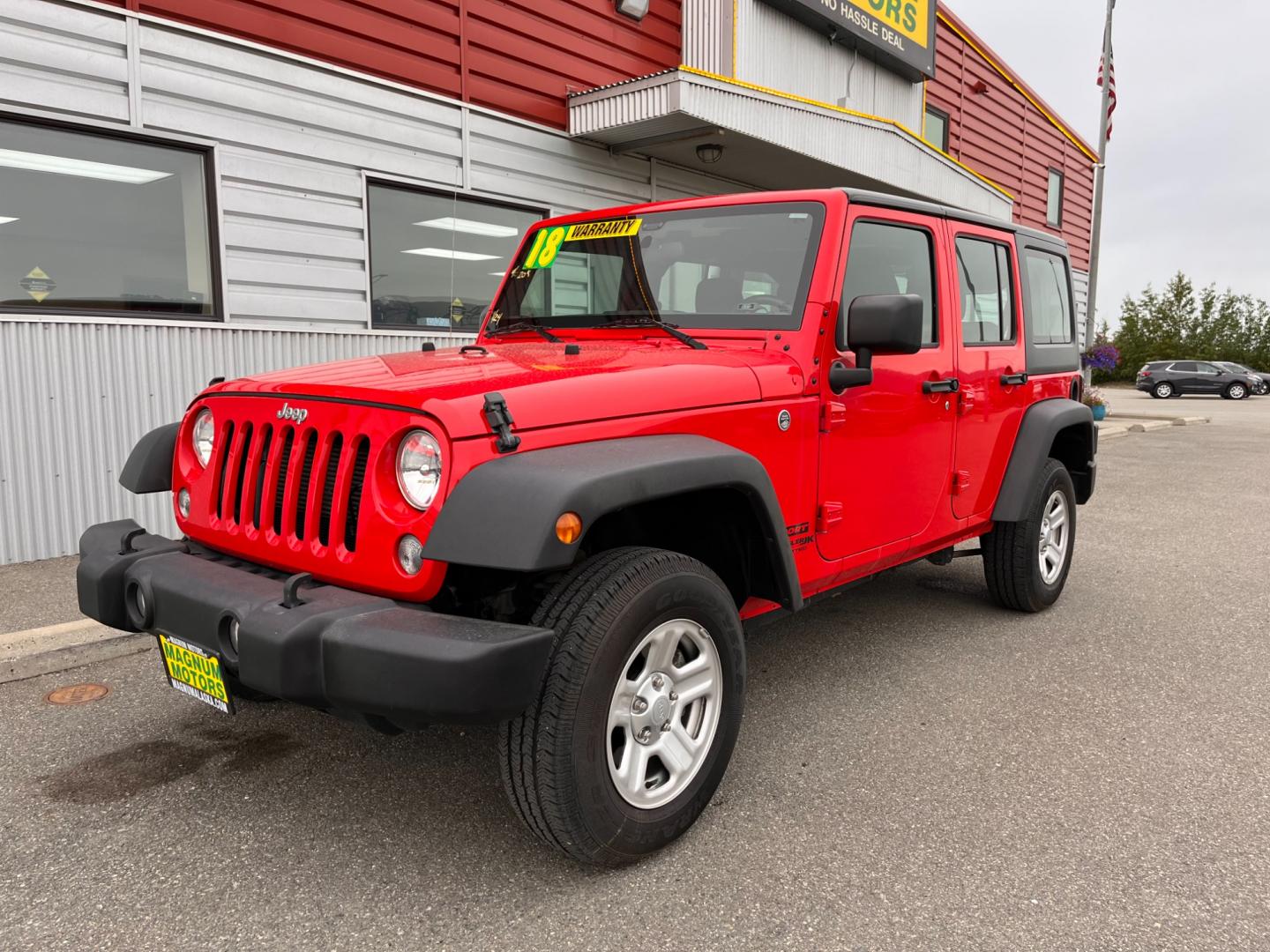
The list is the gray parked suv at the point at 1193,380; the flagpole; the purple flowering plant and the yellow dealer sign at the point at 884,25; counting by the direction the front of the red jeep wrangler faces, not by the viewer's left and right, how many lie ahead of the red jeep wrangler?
0

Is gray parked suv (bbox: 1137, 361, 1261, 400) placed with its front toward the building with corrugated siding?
no

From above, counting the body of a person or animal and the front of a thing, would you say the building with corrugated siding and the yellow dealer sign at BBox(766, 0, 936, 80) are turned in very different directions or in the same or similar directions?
same or similar directions

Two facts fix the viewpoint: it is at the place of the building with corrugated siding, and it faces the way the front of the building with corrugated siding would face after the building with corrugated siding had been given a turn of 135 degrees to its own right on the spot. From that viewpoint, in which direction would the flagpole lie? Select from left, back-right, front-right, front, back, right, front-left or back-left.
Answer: back-right

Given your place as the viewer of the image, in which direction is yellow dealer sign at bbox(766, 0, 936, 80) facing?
facing the viewer and to the right of the viewer

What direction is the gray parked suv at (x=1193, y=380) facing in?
to the viewer's right

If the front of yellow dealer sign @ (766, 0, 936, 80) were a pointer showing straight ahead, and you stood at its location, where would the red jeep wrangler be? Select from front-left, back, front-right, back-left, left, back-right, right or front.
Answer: front-right

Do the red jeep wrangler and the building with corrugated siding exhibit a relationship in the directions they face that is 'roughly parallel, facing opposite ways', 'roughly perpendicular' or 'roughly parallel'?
roughly perpendicular

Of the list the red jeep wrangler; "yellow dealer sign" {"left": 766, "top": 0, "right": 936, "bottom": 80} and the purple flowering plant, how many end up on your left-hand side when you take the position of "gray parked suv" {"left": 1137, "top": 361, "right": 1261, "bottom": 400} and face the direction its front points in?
0

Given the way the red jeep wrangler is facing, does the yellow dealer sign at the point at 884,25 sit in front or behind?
behind

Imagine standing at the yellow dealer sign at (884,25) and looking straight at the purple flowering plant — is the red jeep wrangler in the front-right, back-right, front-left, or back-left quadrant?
back-right

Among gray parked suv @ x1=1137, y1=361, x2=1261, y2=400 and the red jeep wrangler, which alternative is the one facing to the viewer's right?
the gray parked suv

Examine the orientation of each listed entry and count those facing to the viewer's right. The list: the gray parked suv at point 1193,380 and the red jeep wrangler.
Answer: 1
